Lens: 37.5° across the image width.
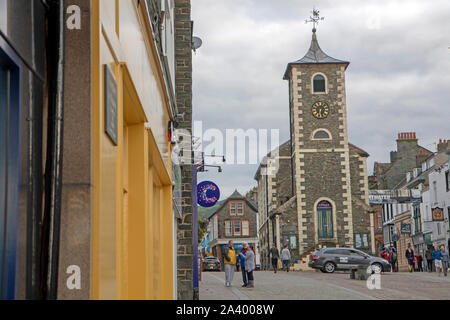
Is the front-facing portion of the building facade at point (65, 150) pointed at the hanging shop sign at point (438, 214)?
no

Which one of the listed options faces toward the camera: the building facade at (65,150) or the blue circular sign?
the blue circular sign

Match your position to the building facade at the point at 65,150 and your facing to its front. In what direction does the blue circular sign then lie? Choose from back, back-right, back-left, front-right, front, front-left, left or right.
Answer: left

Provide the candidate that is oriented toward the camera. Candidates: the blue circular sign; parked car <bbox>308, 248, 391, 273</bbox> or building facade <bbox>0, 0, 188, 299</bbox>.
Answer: the blue circular sign

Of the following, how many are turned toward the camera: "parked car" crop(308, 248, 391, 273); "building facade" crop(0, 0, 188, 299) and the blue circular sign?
1

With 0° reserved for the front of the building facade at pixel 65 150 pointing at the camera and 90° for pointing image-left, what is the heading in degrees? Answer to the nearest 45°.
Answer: approximately 270°

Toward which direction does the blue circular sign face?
toward the camera

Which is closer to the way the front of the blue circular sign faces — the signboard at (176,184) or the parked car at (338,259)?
the signboard

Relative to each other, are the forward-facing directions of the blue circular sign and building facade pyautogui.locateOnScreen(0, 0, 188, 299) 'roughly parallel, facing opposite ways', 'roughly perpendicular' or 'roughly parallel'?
roughly perpendicular
